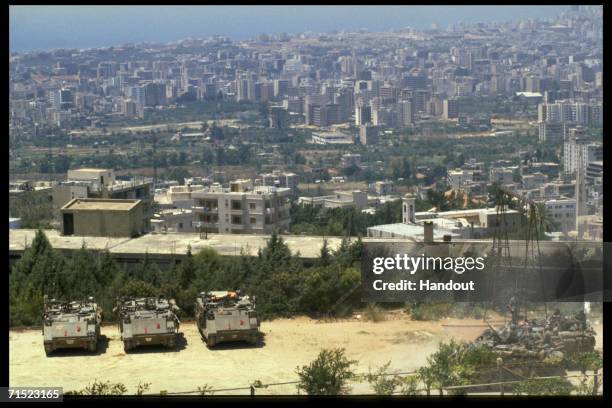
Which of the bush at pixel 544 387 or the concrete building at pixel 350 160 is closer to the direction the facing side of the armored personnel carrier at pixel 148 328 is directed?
the bush

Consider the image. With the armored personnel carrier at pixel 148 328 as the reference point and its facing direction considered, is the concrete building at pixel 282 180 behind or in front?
behind

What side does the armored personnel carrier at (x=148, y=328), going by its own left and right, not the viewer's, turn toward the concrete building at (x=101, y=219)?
back

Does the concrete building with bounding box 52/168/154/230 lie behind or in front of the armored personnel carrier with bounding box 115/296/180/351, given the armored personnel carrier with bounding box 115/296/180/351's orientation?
behind

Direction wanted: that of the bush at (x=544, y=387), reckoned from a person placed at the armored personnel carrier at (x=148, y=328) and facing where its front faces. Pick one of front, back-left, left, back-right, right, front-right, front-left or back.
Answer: front-left

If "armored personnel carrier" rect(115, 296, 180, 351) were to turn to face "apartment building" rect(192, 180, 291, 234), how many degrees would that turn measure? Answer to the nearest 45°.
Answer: approximately 180°

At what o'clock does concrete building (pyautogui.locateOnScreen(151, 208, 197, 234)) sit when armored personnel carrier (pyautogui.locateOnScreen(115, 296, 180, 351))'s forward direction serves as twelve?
The concrete building is roughly at 6 o'clock from the armored personnel carrier.

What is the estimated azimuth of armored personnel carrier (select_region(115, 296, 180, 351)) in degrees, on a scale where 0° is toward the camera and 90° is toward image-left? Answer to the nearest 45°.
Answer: approximately 0°

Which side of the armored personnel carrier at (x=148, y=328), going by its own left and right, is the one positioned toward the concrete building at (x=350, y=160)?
back

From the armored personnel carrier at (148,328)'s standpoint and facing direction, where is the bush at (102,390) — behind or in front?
in front

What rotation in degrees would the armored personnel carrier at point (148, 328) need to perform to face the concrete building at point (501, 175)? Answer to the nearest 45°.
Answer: approximately 135° to its left

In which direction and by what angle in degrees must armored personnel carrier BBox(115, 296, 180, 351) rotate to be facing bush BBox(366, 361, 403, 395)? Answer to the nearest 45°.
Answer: approximately 45° to its left
